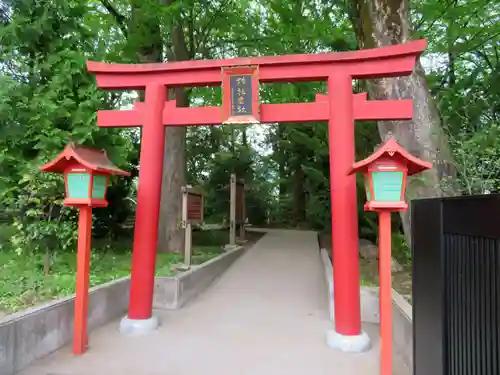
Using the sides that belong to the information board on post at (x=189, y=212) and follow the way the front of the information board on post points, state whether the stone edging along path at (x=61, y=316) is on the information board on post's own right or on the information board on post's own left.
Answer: on the information board on post's own right

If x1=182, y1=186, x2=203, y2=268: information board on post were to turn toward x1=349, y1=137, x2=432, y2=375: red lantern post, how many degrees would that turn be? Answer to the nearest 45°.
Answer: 0° — it already faces it

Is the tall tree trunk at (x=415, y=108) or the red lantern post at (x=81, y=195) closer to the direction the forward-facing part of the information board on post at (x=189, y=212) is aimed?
the tall tree trunk

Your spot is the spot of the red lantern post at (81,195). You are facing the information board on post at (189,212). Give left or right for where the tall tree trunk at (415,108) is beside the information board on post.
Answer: right

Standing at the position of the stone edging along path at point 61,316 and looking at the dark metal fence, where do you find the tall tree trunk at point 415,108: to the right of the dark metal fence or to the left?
left

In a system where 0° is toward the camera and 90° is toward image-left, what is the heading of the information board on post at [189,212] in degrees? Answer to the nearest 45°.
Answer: approximately 315°

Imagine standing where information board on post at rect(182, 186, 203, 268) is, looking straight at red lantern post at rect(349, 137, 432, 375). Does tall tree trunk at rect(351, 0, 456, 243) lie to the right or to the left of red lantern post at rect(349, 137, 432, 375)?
left

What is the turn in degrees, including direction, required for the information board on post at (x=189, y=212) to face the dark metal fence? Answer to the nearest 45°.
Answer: approximately 45° to its right

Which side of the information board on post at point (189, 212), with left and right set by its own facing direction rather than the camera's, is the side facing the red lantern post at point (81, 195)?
right
